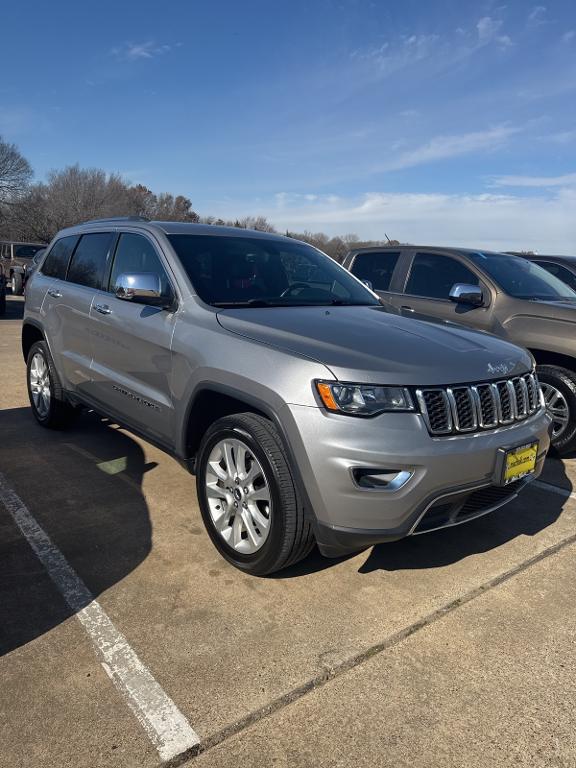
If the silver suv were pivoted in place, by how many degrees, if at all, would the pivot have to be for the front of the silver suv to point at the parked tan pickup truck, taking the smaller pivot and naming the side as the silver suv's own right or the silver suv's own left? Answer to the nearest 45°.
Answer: approximately 90° to the silver suv's own left

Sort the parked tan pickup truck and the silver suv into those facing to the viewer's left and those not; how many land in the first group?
0

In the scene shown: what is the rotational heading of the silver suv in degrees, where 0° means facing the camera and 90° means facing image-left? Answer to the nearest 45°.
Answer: approximately 315°

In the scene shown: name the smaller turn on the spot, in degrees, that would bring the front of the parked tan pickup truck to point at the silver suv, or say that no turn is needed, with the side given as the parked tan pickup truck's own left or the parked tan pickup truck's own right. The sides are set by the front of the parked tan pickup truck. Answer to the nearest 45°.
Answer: approximately 45° to the parked tan pickup truck's own right
